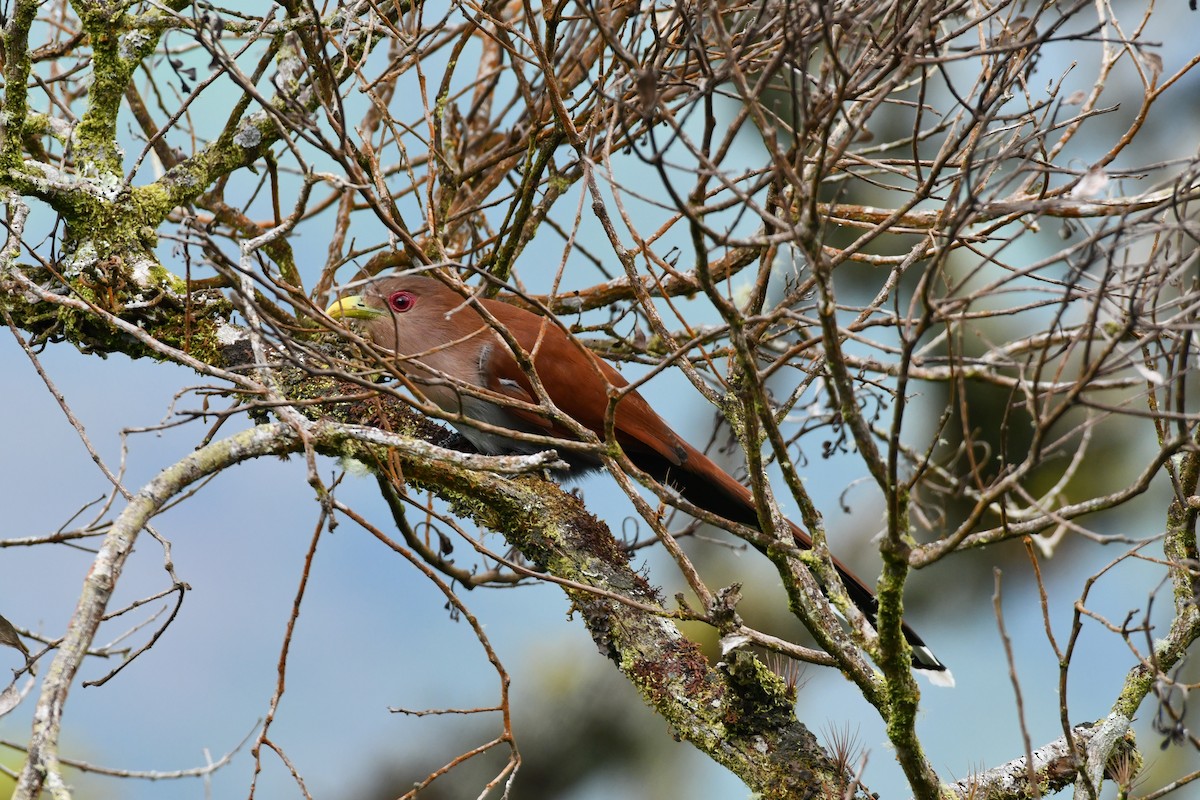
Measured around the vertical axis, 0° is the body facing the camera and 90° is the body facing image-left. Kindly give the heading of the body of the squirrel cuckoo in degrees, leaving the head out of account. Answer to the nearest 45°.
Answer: approximately 90°
